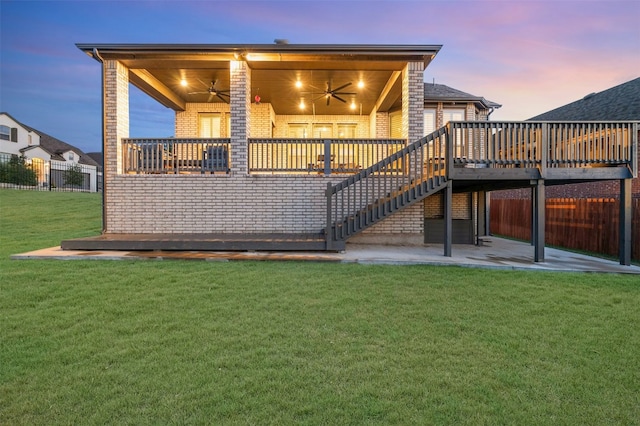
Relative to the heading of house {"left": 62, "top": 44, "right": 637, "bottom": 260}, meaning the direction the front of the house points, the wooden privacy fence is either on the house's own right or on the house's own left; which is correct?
on the house's own right

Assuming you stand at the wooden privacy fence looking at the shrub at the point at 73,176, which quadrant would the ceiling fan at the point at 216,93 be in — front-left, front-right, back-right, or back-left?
front-left

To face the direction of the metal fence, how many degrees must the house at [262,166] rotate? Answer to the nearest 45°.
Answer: approximately 45° to its left

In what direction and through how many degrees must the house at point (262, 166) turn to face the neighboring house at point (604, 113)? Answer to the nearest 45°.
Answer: approximately 45° to its right

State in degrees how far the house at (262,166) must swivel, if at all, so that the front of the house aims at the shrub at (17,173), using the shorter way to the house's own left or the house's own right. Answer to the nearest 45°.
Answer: approximately 45° to the house's own left

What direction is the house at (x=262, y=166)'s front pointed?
away from the camera

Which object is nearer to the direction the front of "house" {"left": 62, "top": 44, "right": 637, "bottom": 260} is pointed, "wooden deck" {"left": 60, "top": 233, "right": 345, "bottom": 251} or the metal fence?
the metal fence

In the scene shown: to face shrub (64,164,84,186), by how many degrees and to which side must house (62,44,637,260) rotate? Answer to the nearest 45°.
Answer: approximately 45° to its left
